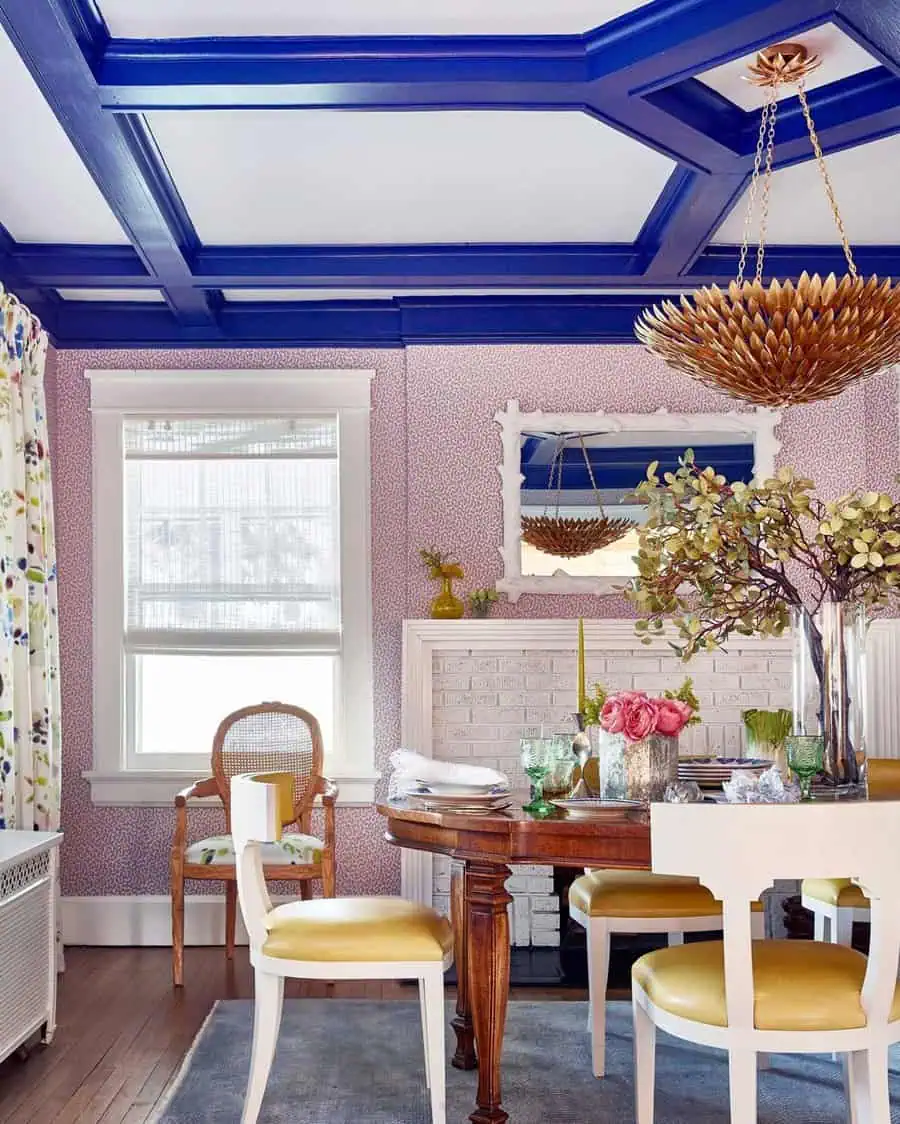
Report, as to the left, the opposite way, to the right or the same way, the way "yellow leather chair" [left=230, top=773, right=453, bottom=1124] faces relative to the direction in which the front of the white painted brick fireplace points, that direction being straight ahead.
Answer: to the left

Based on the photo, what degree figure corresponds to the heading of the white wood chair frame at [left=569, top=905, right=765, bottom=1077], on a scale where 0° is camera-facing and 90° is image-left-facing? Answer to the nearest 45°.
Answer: approximately 0°

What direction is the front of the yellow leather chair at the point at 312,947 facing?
to the viewer's right

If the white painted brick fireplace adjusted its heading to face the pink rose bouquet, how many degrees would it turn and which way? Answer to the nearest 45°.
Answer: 0° — it already faces it
